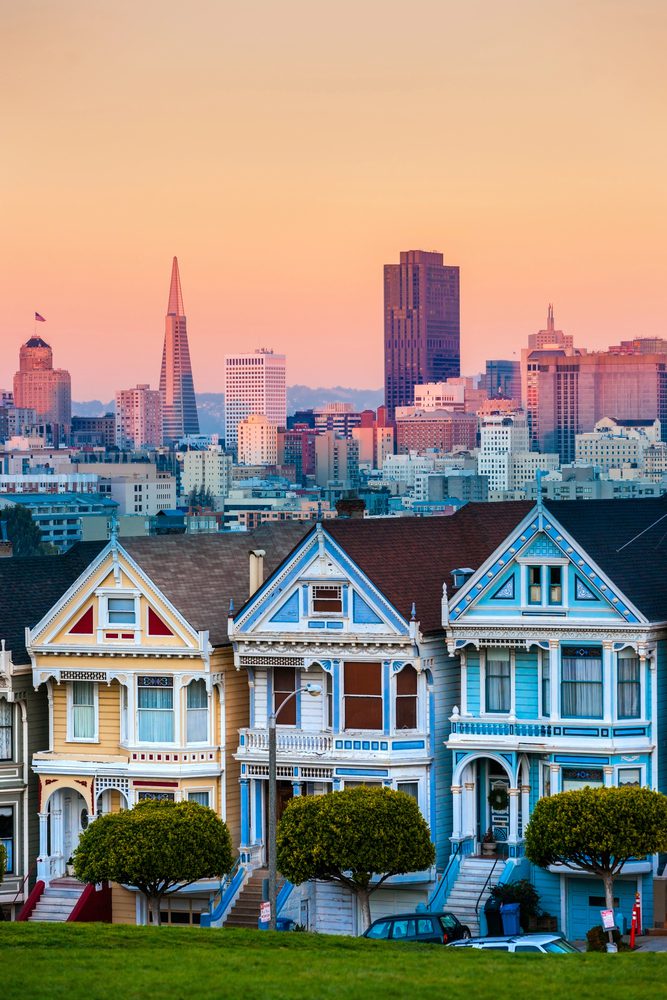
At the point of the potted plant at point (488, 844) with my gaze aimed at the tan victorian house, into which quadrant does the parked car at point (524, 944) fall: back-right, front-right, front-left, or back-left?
back-left

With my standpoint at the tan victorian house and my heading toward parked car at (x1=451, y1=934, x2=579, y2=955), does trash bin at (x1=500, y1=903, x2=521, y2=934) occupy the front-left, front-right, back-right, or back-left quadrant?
front-left

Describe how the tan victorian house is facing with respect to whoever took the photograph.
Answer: facing the viewer and to the left of the viewer

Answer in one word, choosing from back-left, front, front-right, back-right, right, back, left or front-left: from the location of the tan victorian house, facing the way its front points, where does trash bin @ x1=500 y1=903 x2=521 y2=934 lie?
left

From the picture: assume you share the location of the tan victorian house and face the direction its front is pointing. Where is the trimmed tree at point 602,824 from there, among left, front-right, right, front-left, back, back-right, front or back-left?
left

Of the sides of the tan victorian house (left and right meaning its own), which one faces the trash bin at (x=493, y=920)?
left

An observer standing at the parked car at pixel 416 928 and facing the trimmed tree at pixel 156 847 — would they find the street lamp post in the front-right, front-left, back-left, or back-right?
front-left

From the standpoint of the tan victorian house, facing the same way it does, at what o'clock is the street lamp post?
The street lamp post is roughly at 10 o'clock from the tan victorian house.

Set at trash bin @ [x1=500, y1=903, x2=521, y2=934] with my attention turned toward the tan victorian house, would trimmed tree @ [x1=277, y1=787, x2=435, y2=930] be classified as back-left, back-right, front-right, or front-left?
front-left

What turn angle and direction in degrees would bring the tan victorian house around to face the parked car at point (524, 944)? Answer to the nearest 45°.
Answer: approximately 90° to its left

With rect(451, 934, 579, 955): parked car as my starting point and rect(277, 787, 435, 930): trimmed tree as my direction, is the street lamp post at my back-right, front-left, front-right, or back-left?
front-left

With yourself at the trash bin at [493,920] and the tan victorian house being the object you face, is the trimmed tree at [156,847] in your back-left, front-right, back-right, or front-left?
front-left

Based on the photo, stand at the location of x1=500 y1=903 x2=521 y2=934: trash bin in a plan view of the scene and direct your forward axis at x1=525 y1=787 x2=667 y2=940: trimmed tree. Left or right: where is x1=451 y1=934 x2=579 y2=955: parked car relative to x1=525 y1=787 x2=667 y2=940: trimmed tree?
right

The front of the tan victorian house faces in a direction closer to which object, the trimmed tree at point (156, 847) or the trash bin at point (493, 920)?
the trimmed tree
